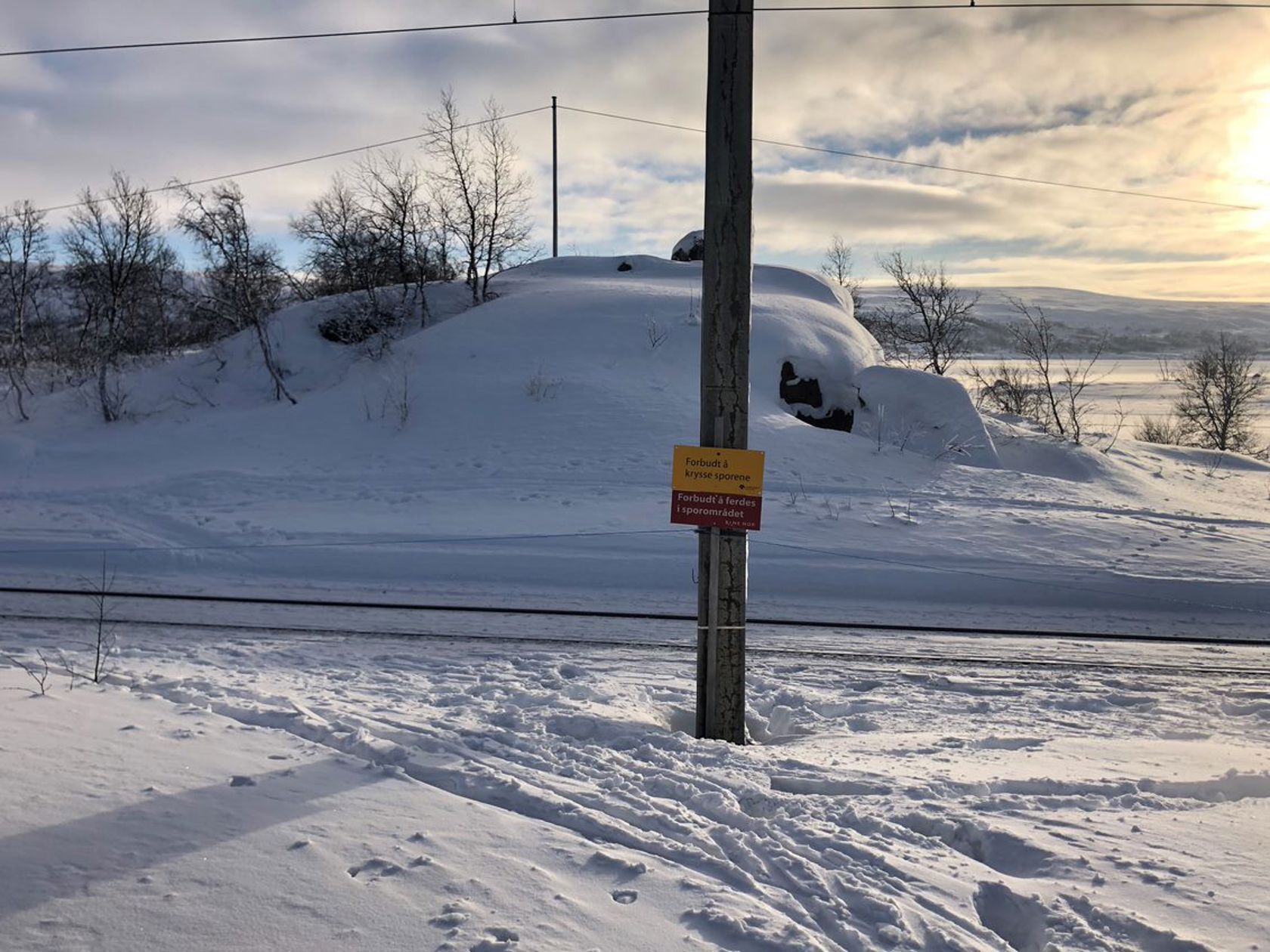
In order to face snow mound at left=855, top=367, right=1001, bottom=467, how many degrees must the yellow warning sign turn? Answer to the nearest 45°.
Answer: approximately 180°

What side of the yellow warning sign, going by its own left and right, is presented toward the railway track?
back

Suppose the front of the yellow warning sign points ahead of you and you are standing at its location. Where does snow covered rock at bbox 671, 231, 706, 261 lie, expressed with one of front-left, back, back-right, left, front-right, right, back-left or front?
back

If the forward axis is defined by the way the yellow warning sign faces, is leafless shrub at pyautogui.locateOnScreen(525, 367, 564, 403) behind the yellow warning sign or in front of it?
behind

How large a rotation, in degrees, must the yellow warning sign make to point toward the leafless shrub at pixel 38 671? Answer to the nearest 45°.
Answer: approximately 90° to its right

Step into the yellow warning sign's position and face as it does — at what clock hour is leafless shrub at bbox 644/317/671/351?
The leafless shrub is roughly at 6 o'clock from the yellow warning sign.

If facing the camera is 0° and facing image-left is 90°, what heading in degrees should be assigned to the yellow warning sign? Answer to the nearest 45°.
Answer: approximately 0°

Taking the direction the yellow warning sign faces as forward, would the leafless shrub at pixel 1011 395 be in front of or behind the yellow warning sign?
behind

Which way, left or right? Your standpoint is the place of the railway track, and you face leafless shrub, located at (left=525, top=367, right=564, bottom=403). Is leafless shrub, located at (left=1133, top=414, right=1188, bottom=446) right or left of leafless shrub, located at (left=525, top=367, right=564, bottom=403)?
right
